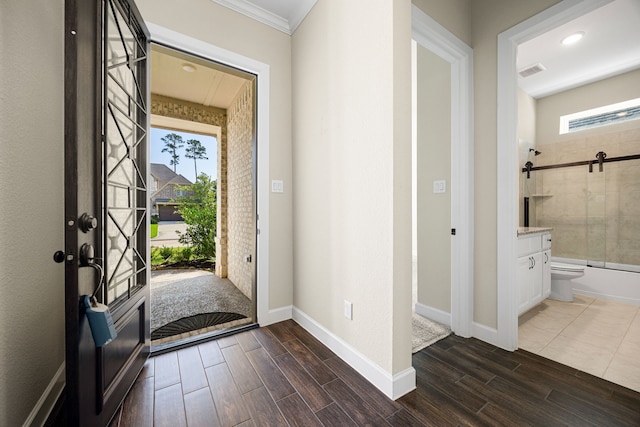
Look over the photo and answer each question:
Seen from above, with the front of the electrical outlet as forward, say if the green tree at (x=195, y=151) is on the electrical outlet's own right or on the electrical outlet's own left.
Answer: on the electrical outlet's own right

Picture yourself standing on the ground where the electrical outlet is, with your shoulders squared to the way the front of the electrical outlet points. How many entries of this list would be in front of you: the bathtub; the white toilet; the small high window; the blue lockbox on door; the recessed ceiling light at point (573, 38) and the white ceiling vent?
1

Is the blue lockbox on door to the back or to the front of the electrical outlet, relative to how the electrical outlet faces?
to the front

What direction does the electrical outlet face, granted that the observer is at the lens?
facing the viewer and to the left of the viewer

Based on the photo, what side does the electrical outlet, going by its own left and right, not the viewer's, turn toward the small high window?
back
